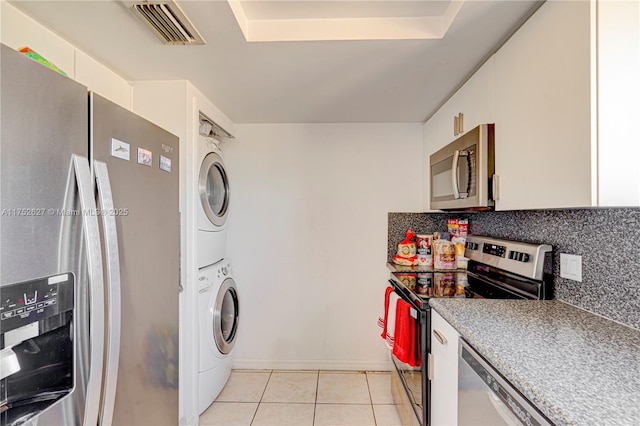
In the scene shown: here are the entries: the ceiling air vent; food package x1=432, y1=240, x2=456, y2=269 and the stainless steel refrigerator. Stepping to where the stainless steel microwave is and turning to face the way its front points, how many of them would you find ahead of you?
2

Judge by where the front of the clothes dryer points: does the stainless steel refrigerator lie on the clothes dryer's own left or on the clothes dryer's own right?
on the clothes dryer's own right

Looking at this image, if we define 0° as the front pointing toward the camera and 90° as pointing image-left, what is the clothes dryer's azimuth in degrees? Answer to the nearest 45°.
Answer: approximately 315°

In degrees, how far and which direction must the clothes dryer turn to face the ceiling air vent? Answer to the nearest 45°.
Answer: approximately 45° to its right

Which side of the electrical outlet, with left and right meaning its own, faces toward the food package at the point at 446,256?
right

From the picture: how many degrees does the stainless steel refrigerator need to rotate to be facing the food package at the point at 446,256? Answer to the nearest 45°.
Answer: approximately 45° to its left

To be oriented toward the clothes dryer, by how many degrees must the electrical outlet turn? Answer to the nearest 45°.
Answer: approximately 45° to its right

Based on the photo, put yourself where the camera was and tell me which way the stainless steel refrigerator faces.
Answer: facing the viewer and to the right of the viewer

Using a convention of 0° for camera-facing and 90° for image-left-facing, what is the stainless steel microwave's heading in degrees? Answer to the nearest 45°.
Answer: approximately 45°

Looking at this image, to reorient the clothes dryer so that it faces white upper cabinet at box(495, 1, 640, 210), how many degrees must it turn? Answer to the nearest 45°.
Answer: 0° — it already faces it

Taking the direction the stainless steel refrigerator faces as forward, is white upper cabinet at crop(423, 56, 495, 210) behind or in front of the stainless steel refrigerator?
in front
